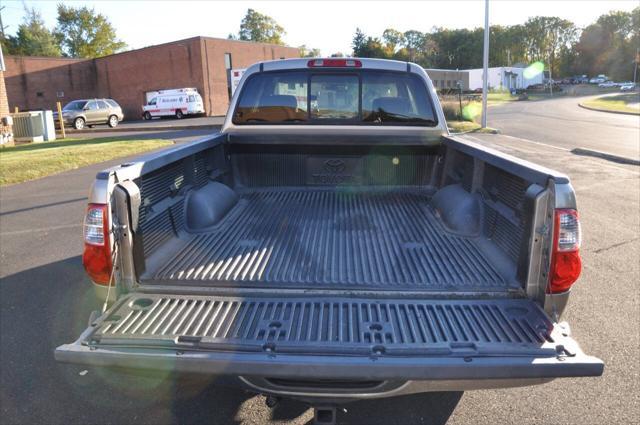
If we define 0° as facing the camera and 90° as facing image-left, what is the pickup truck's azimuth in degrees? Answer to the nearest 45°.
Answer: approximately 180°

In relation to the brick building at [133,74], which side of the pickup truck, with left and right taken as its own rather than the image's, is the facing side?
front

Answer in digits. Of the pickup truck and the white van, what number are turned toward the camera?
0

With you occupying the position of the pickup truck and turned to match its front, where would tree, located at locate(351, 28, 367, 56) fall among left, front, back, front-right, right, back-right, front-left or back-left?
front

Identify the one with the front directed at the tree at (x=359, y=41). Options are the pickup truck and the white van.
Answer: the pickup truck

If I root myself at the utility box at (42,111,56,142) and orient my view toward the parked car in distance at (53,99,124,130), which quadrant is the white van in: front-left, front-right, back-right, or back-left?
front-right
